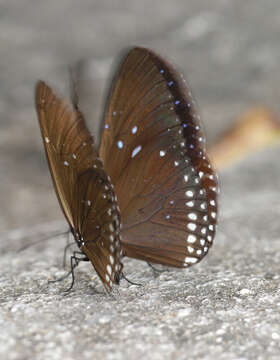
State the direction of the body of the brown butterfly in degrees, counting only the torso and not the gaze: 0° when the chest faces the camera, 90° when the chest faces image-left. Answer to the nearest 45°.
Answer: approximately 135°
